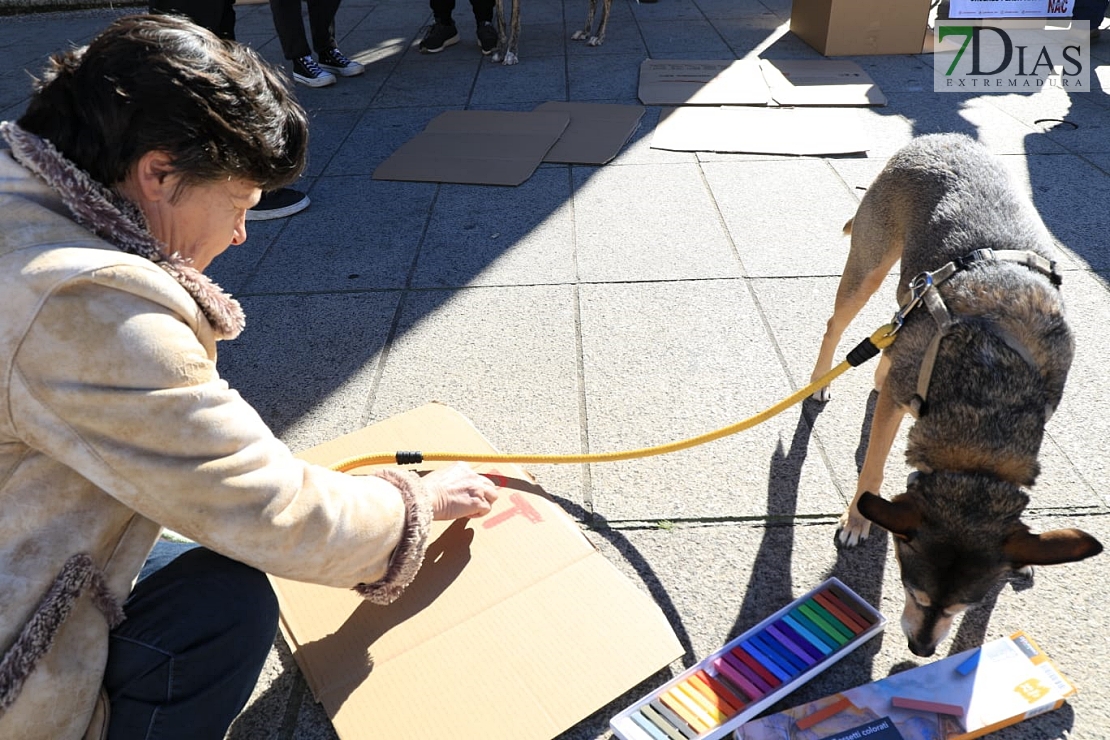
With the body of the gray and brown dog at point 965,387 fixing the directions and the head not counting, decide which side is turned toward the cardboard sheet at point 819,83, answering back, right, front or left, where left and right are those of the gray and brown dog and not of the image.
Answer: back

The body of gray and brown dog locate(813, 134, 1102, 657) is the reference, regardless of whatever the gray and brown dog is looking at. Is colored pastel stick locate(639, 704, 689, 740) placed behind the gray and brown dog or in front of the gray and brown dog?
in front

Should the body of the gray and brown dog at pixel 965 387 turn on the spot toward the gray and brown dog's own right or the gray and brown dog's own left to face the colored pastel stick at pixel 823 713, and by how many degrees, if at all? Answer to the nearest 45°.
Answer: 0° — it already faces it

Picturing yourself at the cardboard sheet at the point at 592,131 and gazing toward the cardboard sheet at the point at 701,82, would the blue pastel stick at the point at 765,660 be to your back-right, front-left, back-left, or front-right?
back-right

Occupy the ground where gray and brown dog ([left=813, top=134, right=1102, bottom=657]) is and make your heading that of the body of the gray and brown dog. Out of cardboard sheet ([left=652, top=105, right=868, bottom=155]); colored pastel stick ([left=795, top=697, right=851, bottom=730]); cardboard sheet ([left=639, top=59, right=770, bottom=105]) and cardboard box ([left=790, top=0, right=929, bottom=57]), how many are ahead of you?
1

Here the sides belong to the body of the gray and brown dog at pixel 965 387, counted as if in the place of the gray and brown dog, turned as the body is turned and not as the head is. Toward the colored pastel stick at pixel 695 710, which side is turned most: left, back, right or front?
front

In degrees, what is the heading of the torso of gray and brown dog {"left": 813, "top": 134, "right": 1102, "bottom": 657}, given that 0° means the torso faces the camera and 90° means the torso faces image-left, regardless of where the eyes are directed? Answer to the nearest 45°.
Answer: approximately 0°

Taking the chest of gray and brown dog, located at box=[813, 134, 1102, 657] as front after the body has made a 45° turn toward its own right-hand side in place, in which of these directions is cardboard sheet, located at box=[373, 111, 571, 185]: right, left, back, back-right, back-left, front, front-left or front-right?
right

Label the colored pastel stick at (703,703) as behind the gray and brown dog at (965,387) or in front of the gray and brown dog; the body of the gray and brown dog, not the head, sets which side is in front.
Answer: in front
